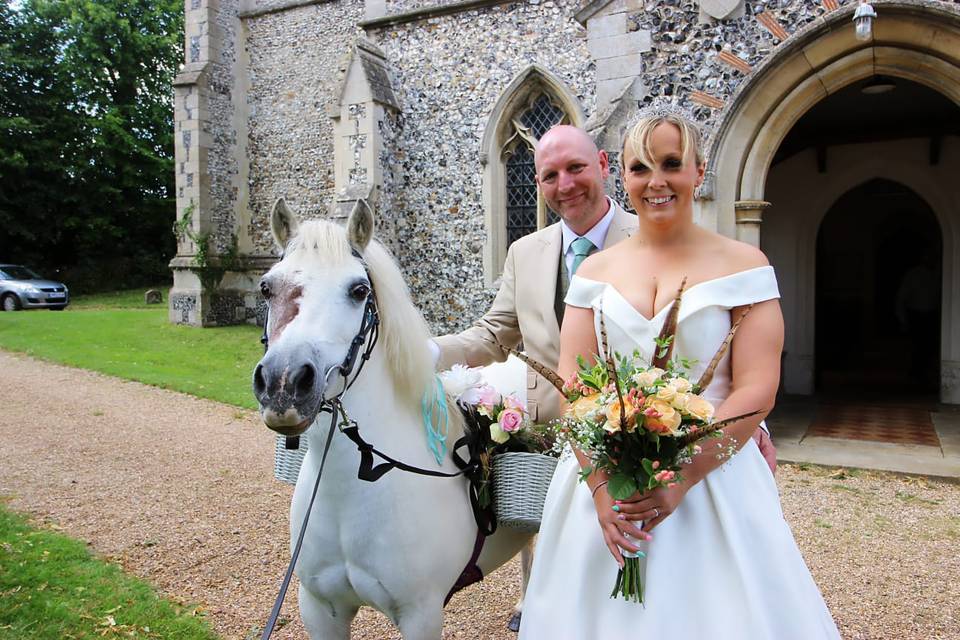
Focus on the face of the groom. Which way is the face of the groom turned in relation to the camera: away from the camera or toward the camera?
toward the camera

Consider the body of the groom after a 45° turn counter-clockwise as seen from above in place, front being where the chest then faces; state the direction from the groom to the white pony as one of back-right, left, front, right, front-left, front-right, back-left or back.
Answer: right

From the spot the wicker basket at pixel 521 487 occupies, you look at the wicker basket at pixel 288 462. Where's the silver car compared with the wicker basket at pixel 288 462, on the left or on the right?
right

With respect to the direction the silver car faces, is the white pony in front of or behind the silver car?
in front

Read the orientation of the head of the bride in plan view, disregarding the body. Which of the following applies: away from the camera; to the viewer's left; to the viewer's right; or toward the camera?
toward the camera

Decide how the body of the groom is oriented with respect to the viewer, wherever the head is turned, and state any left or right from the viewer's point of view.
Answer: facing the viewer

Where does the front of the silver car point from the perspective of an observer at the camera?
facing the viewer and to the right of the viewer

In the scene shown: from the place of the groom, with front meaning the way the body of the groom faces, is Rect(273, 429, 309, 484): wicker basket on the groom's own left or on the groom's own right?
on the groom's own right

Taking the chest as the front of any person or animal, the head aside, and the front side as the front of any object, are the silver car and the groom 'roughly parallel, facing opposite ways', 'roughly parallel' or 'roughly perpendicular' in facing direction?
roughly perpendicular

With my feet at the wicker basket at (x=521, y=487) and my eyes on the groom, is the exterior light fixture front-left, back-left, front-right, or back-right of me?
front-right

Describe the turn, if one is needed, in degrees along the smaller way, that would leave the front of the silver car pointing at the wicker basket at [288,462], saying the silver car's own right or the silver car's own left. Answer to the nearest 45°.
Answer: approximately 45° to the silver car's own right

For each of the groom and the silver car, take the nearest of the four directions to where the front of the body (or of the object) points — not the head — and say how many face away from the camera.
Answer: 0
